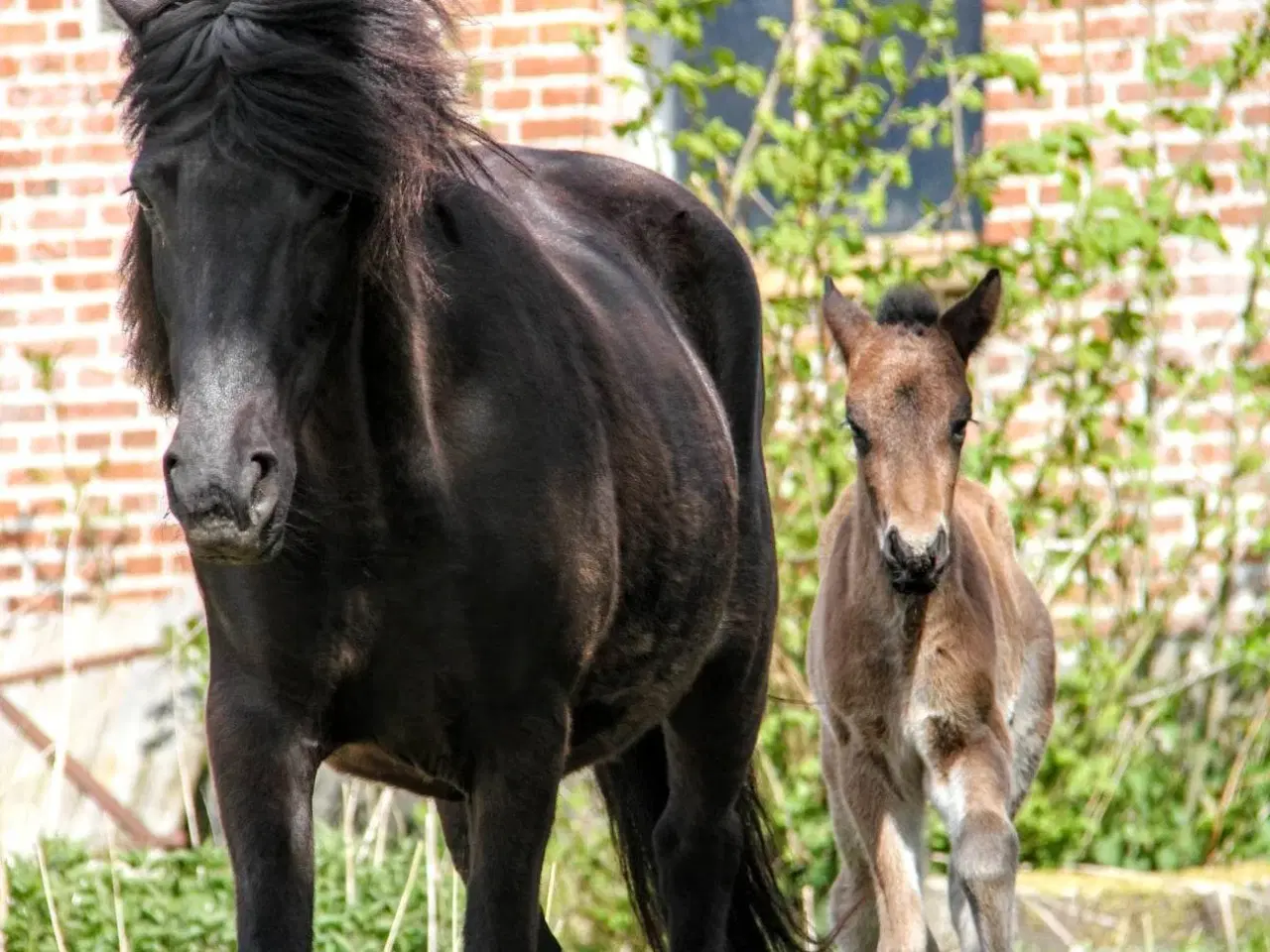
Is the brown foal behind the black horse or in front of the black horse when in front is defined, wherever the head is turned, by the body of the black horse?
behind

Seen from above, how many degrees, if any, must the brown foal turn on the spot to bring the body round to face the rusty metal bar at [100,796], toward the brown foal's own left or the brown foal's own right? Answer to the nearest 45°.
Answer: approximately 90° to the brown foal's own right

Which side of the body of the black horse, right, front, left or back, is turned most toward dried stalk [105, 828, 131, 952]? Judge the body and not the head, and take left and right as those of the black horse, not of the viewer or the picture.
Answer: right

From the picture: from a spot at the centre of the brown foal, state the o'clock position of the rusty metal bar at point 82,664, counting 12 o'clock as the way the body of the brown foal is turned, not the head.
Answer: The rusty metal bar is roughly at 4 o'clock from the brown foal.

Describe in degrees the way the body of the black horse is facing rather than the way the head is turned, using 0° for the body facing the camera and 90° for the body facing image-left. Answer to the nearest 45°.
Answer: approximately 45°

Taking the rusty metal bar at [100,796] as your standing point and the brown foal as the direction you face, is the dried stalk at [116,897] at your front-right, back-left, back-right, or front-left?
front-right

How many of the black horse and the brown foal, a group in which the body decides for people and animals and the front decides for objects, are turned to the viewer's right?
0

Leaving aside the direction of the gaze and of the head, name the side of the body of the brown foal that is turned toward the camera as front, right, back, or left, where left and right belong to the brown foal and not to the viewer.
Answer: front

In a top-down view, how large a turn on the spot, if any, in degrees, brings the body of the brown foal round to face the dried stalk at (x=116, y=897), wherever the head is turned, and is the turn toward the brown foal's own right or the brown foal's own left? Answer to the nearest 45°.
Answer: approximately 90° to the brown foal's own right

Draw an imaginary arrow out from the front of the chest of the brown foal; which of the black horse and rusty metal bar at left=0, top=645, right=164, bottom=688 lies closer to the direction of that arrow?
the black horse
